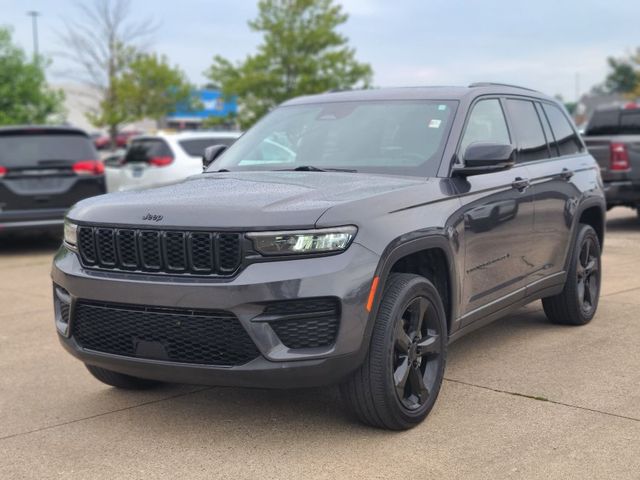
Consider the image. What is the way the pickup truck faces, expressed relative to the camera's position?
facing away from the viewer and to the left of the viewer

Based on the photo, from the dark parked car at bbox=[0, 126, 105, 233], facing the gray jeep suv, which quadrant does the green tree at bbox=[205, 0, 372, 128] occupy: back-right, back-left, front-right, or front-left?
back-left

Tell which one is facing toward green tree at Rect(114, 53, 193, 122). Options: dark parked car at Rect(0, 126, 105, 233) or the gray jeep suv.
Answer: the dark parked car

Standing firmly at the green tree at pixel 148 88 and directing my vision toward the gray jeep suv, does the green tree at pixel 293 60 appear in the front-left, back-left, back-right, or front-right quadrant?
front-left

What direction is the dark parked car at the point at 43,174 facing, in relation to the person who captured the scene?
facing away from the viewer

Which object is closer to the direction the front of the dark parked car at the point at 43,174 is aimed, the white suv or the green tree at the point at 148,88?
the green tree

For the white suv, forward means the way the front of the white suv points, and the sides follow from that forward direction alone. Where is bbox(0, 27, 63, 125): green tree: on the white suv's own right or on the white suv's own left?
on the white suv's own left

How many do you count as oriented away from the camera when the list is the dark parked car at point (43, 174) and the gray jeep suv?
1

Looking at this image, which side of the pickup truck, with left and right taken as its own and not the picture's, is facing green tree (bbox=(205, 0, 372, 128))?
front

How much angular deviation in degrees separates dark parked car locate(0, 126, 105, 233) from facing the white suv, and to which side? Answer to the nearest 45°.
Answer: approximately 45° to its right

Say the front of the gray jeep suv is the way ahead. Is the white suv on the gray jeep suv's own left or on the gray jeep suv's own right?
on the gray jeep suv's own right

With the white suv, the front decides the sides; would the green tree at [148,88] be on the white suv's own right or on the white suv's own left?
on the white suv's own left

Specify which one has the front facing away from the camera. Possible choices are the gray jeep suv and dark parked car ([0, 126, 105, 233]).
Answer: the dark parked car

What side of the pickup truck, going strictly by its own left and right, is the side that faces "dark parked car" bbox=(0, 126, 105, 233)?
left

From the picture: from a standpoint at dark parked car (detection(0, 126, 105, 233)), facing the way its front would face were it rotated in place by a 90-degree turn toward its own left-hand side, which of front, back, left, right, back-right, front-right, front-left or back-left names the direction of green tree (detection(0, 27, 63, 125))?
right

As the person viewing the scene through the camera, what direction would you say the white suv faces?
facing away from the viewer and to the right of the viewer
